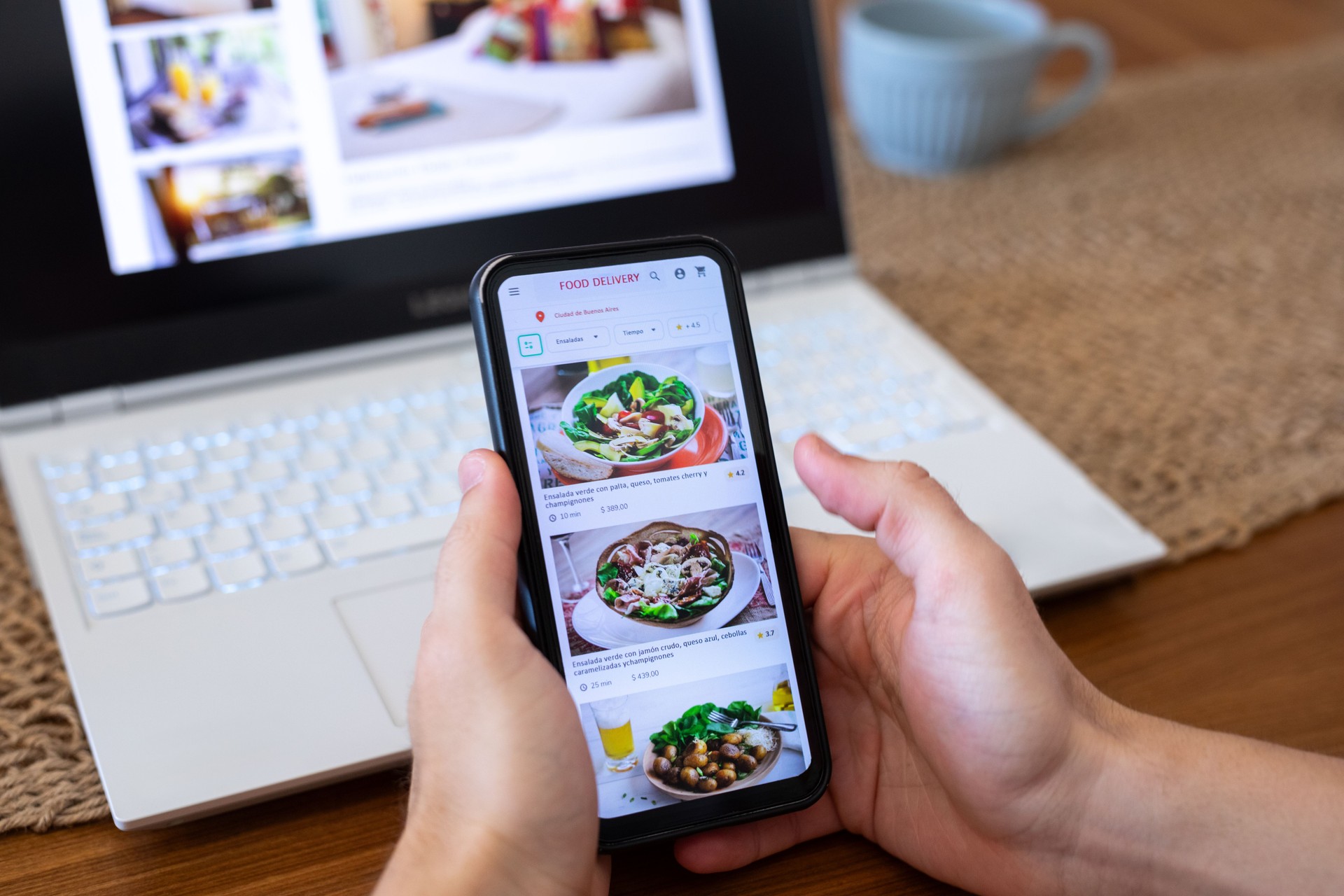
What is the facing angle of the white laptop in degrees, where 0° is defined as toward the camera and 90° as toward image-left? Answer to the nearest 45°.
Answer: approximately 315°
